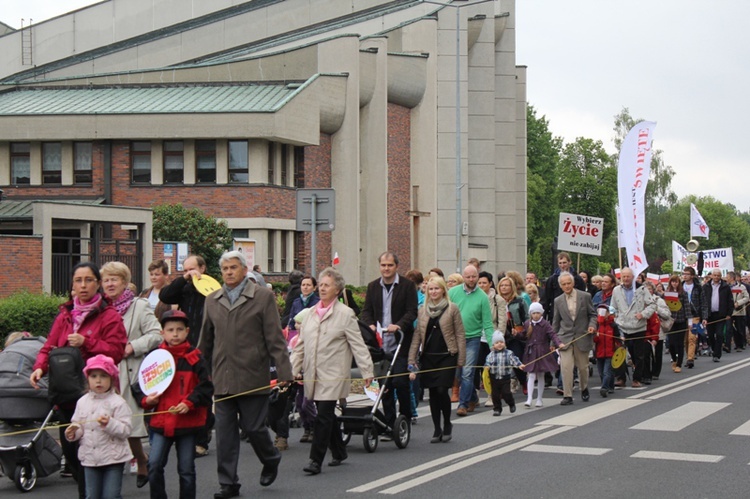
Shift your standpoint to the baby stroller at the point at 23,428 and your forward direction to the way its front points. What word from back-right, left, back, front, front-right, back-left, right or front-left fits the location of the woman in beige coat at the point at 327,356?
back-left

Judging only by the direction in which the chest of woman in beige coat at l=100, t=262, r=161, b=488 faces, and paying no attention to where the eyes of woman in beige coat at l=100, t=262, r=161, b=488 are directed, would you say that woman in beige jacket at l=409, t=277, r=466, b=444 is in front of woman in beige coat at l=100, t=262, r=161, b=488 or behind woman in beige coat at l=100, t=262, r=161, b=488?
behind

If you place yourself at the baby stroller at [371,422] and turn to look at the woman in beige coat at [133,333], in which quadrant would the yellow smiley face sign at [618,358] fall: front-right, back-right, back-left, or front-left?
back-right

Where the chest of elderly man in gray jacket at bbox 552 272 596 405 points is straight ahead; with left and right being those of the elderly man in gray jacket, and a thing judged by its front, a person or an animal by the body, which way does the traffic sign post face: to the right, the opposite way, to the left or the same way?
the opposite way

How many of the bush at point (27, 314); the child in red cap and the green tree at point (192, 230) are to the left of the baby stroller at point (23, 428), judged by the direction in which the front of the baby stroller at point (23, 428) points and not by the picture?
1

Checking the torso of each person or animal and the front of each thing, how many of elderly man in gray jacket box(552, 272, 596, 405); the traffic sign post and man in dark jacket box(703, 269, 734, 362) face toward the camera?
2

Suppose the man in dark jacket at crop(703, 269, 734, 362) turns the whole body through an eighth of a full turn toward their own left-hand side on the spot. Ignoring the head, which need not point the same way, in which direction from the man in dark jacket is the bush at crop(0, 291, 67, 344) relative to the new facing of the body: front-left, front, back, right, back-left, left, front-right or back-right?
right

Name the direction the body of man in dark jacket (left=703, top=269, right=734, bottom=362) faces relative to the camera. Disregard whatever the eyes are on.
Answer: toward the camera

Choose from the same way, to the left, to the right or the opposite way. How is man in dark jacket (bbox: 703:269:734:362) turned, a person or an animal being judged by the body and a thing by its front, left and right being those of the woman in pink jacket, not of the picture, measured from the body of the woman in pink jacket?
the same way

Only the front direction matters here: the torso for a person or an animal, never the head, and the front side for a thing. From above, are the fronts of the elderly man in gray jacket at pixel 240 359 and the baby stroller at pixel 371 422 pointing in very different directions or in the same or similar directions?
same or similar directions

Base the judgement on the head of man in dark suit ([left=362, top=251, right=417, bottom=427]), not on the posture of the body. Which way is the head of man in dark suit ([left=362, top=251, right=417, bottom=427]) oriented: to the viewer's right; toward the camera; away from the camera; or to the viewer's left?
toward the camera

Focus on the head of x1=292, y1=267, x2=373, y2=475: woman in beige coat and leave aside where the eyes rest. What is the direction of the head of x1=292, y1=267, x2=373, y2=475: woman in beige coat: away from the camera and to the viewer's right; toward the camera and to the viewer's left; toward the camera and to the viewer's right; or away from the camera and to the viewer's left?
toward the camera and to the viewer's left

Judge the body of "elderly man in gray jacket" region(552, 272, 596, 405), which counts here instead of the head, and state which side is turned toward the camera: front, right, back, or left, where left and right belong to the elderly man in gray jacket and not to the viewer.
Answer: front

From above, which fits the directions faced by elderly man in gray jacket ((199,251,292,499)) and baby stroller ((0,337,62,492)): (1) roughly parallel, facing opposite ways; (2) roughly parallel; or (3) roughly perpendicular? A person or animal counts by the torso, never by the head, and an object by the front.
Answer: roughly parallel

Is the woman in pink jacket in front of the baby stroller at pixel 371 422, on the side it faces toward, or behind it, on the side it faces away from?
in front

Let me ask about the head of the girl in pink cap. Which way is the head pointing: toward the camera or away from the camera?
toward the camera

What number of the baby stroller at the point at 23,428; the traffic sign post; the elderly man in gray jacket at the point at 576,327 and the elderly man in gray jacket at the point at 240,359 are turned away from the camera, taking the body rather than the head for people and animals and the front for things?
1

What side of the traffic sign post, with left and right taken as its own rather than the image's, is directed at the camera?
back

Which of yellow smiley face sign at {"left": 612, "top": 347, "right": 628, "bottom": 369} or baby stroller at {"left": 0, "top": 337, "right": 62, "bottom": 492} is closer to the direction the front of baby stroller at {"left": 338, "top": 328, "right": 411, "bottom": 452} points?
the baby stroller

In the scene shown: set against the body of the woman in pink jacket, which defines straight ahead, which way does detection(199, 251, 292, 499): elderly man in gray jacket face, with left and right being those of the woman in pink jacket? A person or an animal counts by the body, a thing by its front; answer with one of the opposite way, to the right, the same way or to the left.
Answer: the same way
